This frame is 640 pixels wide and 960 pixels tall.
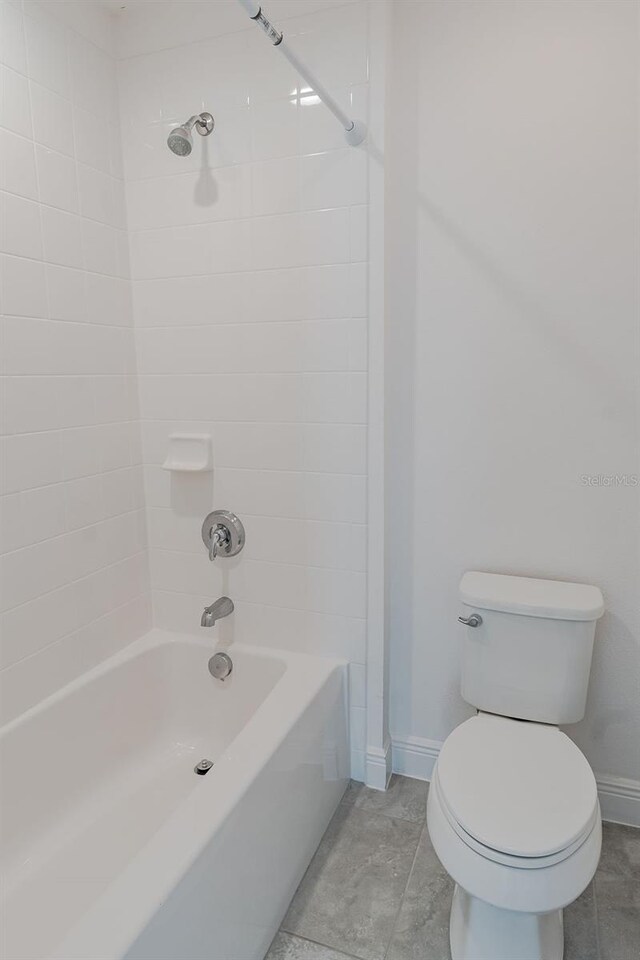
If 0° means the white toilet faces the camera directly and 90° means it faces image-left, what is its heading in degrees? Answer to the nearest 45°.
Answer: approximately 0°

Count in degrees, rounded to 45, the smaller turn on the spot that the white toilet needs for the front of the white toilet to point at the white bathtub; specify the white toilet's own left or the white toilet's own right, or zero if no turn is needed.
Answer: approximately 90° to the white toilet's own right
